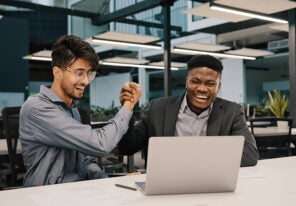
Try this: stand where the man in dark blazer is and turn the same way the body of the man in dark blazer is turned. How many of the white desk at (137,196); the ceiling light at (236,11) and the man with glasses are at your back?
1

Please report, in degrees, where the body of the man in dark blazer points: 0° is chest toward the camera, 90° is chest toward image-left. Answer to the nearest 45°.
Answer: approximately 0°

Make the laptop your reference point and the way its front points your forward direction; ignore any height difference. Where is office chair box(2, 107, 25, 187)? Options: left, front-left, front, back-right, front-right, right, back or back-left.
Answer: front-left

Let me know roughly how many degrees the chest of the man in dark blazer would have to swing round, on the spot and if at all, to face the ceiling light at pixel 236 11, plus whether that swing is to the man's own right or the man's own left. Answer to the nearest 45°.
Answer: approximately 180°

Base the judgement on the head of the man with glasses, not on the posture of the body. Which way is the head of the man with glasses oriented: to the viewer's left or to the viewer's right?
to the viewer's right

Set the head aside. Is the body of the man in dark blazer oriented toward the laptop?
yes

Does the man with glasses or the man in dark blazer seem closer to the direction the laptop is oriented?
the man in dark blazer

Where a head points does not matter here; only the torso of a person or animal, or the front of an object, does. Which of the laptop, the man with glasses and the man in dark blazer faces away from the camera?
the laptop

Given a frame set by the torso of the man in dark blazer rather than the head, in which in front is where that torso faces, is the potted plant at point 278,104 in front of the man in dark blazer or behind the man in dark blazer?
behind

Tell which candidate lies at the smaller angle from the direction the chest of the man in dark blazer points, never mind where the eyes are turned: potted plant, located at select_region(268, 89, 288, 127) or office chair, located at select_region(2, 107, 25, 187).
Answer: the office chair

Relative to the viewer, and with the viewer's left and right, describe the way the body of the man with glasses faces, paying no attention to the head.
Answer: facing the viewer and to the right of the viewer

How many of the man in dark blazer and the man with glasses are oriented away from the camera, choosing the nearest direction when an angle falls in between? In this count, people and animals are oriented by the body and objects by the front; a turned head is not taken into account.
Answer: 0

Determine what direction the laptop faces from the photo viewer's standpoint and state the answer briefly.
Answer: facing away from the viewer

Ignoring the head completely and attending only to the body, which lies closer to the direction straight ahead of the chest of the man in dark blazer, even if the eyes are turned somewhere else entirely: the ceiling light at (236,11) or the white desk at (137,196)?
the white desk

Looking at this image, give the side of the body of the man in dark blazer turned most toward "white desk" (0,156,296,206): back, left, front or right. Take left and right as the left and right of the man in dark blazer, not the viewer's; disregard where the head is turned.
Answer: front

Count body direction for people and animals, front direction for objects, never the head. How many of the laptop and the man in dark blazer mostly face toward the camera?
1

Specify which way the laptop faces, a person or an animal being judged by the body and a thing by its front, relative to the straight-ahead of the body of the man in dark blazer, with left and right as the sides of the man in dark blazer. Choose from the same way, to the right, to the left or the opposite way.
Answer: the opposite way

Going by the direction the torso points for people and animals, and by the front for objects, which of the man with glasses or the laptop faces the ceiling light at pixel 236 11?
the laptop
